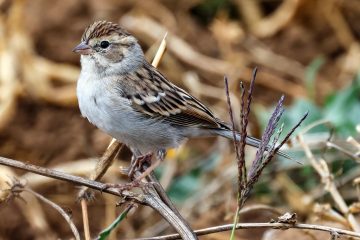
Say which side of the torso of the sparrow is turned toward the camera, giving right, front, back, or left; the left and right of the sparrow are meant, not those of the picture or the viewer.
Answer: left

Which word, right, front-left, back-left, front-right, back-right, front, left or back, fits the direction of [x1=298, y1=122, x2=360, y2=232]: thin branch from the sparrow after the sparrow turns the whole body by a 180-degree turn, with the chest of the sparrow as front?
front

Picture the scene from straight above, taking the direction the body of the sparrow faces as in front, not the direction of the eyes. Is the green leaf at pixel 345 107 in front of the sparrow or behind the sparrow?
behind

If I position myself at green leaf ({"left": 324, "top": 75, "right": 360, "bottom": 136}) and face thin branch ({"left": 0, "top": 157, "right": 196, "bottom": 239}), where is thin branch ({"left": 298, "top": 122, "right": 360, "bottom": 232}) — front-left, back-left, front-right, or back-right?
front-left
